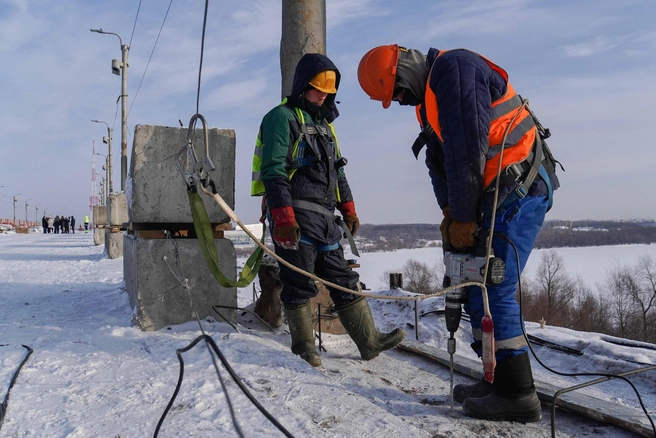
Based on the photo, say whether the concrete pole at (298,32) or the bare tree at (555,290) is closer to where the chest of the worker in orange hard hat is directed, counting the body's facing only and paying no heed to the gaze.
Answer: the concrete pole

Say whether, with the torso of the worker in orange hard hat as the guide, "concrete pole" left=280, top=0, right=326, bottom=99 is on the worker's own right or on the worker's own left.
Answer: on the worker's own right

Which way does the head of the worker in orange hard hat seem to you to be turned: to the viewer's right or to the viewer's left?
to the viewer's left

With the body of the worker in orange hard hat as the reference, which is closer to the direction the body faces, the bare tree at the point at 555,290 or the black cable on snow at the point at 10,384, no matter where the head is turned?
the black cable on snow

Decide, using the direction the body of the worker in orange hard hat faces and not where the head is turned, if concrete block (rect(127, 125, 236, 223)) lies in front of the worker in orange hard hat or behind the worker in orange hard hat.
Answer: in front

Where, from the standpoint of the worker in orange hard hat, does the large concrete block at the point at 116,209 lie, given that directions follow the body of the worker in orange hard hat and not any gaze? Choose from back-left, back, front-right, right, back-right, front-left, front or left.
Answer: front-right

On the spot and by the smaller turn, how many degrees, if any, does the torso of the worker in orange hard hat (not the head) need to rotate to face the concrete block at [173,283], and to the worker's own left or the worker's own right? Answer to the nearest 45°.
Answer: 0° — they already face it

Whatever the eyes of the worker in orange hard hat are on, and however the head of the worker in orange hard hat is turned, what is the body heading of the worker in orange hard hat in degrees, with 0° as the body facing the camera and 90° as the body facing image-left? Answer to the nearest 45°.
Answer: approximately 90°

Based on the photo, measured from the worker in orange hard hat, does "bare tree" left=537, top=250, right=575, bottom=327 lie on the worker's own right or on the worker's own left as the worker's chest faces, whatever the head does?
on the worker's own right

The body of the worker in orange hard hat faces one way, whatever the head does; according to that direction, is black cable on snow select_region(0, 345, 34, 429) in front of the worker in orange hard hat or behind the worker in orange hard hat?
in front

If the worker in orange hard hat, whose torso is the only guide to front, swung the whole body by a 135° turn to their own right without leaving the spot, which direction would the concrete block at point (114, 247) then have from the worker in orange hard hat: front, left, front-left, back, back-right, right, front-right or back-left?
left

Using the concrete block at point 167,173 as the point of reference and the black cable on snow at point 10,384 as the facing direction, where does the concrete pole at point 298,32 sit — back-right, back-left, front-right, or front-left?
back-left

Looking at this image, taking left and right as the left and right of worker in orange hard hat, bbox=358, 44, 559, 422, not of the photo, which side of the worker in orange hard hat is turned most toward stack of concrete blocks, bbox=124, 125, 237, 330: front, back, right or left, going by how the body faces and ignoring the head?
front

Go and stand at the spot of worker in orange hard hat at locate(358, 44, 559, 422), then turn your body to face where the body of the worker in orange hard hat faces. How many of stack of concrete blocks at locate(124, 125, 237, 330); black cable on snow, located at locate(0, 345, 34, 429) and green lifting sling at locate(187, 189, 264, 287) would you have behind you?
0
